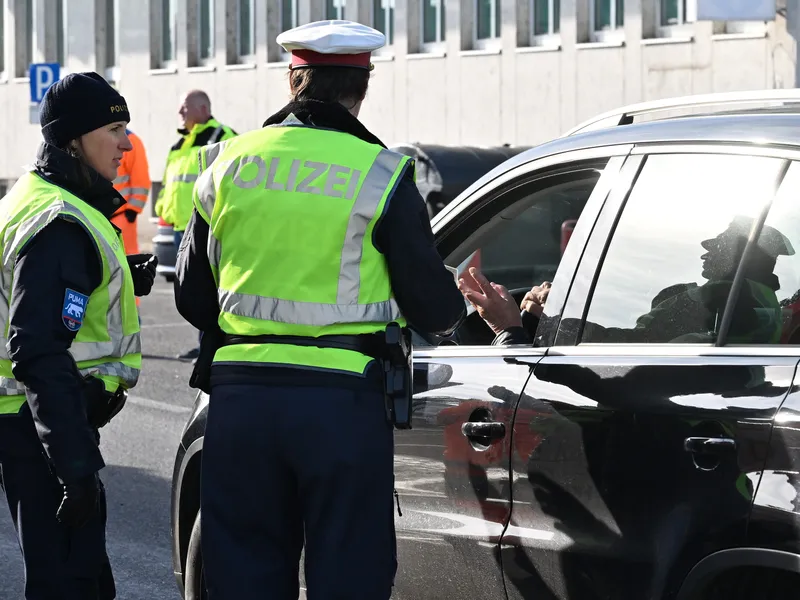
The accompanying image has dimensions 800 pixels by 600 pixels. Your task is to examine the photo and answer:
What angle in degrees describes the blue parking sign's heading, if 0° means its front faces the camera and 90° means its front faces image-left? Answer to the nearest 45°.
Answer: approximately 0°

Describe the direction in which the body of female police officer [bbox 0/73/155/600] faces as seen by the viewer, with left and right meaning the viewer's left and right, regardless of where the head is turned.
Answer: facing to the right of the viewer

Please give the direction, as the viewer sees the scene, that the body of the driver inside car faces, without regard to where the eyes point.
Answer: to the viewer's left

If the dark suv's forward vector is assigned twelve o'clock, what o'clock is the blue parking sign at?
The blue parking sign is roughly at 1 o'clock from the dark suv.

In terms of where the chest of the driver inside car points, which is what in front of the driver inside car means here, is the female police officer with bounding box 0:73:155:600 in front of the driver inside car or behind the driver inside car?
in front

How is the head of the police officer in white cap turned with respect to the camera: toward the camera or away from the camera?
away from the camera

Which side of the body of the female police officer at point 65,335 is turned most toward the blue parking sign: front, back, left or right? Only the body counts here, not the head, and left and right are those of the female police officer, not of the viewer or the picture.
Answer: left

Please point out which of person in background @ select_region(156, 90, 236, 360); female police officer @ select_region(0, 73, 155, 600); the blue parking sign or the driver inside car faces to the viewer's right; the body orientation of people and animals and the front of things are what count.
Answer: the female police officer

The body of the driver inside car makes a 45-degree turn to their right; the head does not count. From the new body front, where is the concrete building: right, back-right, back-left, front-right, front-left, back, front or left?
front-right

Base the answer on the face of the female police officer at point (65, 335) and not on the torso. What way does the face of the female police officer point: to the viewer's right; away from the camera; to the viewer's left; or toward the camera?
to the viewer's right

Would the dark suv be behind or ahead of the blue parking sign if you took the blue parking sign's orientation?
ahead
